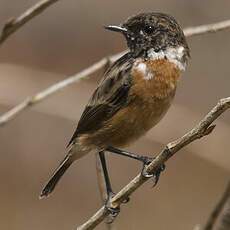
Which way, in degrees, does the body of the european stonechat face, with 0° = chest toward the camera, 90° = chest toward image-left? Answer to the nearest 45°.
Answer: approximately 315°

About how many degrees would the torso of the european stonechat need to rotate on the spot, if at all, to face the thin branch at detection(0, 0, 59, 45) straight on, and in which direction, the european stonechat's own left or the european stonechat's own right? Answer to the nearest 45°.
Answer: approximately 90° to the european stonechat's own right
